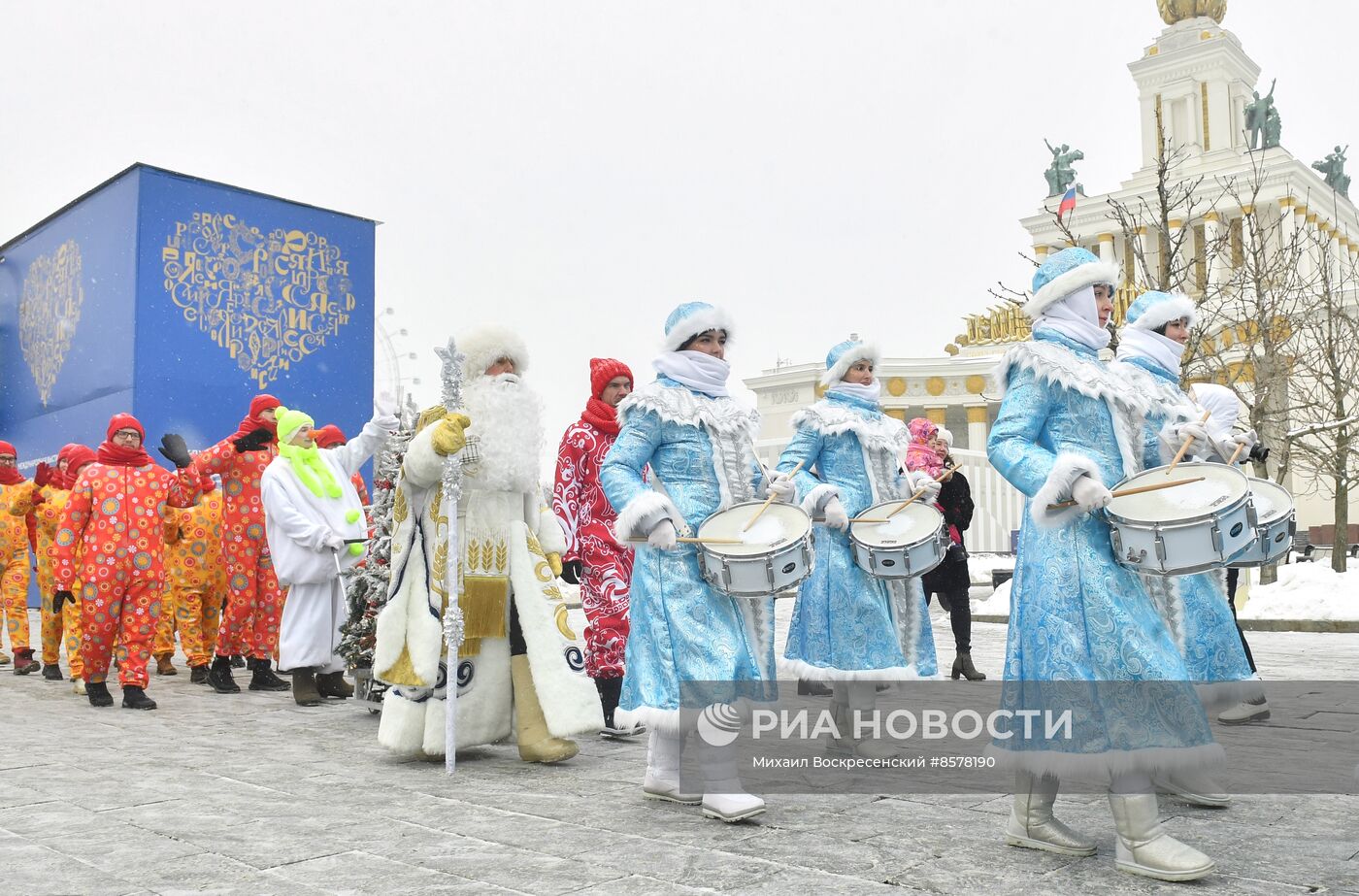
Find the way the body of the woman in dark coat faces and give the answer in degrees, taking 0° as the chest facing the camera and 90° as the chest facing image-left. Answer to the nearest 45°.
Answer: approximately 315°

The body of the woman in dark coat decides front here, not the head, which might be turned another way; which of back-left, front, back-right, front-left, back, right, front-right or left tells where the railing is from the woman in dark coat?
back-left

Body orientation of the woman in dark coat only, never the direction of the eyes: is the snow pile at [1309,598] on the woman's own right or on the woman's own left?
on the woman's own left
